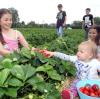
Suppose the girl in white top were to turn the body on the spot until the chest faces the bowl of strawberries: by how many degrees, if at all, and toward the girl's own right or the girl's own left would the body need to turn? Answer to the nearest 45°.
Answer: approximately 45° to the girl's own left

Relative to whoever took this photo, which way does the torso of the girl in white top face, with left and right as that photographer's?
facing the viewer and to the left of the viewer

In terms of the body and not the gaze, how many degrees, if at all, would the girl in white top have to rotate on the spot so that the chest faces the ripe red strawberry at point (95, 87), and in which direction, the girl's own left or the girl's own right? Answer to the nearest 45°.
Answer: approximately 45° to the girl's own left

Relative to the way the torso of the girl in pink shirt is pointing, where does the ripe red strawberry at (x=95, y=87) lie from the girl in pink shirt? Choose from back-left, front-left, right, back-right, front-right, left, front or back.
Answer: front

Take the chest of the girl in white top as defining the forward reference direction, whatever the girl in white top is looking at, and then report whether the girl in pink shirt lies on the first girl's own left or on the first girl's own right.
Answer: on the first girl's own right

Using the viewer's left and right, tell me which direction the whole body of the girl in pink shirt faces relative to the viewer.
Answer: facing the viewer and to the right of the viewer

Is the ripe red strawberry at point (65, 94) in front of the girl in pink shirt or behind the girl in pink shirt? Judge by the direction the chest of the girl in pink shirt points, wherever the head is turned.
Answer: in front

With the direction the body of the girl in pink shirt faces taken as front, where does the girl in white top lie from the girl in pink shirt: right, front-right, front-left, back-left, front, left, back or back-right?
front

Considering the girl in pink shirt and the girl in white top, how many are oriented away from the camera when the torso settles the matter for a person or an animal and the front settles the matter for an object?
0

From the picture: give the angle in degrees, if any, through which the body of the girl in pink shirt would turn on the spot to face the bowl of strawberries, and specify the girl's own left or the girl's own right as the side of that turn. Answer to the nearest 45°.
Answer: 0° — they already face it

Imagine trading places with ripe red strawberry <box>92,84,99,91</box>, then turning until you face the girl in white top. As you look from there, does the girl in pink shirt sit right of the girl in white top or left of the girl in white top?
left
